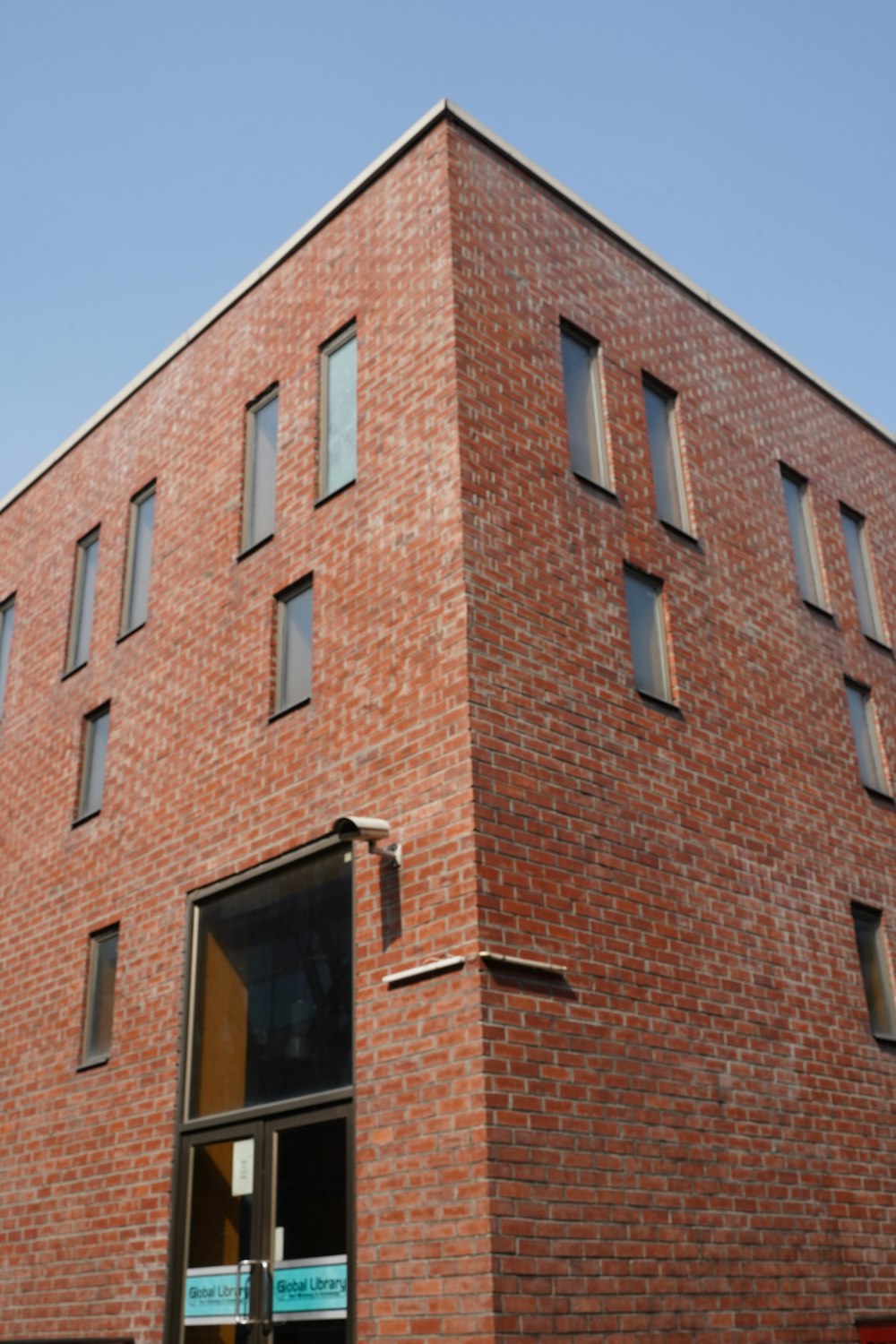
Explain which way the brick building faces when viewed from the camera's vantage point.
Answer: facing the viewer and to the left of the viewer

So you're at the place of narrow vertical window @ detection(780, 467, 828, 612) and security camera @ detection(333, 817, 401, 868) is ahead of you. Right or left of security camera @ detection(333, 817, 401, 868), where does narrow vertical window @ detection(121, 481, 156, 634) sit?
right

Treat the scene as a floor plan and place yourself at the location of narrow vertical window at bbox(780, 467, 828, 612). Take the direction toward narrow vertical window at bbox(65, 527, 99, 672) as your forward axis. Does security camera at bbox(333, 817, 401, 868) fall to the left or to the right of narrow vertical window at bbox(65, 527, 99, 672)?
left
